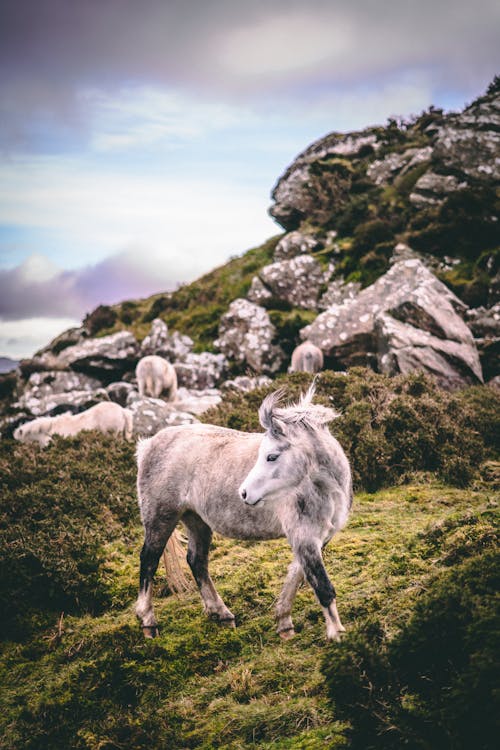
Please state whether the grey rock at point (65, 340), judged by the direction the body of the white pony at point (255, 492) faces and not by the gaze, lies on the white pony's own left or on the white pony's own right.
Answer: on the white pony's own left

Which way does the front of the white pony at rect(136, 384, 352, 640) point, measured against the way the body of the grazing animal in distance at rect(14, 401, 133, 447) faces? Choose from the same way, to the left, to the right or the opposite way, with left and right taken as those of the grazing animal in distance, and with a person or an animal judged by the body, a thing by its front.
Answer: the opposite way

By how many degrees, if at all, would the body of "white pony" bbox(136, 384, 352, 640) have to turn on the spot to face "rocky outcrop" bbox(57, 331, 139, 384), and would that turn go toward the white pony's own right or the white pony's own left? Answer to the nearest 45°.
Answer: approximately 90° to the white pony's own left

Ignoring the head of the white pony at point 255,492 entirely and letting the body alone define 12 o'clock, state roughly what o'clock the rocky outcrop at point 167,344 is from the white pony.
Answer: The rocky outcrop is roughly at 9 o'clock from the white pony.

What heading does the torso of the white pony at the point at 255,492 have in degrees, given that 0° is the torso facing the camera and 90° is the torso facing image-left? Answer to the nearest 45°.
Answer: approximately 270°

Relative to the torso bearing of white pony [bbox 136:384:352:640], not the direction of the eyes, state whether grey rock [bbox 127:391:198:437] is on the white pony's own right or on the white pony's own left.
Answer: on the white pony's own left

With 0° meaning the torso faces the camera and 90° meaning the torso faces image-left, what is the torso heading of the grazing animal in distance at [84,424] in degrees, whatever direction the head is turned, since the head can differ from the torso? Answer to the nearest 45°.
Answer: approximately 90°

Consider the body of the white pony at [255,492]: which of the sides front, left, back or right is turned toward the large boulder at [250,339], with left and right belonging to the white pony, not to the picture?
left
